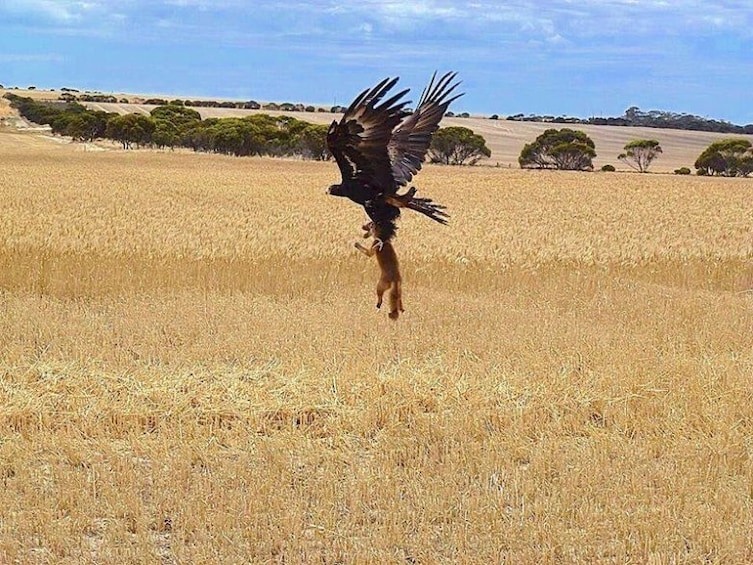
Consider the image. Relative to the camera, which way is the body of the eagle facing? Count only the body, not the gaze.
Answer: to the viewer's left
